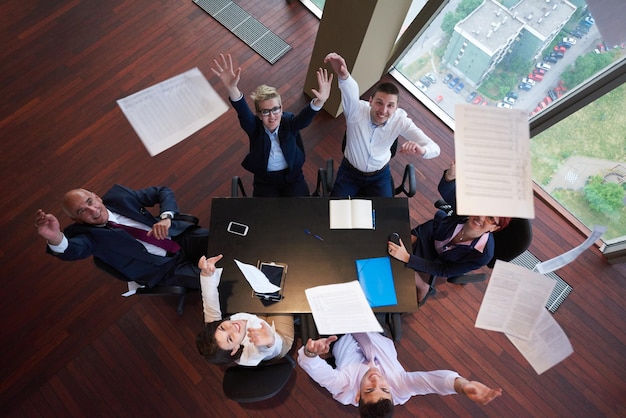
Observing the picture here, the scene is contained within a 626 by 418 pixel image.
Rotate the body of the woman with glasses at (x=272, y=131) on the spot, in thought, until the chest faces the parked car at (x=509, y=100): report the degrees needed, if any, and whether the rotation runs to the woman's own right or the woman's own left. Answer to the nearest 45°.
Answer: approximately 135° to the woman's own left

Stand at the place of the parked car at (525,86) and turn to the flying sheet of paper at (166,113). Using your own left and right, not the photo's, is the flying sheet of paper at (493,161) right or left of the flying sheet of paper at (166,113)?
left

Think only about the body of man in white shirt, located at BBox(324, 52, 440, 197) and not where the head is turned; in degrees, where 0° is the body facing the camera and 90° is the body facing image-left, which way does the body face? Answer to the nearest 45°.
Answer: approximately 0°

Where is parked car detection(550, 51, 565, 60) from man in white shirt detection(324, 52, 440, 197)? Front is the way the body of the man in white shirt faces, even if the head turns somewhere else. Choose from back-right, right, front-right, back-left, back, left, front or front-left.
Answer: back-left

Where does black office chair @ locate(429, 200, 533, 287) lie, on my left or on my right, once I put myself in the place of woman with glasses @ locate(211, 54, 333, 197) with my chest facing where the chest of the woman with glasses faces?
on my left

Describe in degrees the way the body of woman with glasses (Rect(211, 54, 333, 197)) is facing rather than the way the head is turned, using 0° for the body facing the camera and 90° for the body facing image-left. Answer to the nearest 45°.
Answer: approximately 0°

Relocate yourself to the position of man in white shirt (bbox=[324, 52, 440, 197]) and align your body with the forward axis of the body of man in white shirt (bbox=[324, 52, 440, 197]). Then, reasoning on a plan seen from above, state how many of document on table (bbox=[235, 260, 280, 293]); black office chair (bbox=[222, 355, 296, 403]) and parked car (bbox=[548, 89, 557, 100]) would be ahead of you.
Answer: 2

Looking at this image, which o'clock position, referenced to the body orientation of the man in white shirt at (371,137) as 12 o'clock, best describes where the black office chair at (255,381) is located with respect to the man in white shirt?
The black office chair is roughly at 12 o'clock from the man in white shirt.

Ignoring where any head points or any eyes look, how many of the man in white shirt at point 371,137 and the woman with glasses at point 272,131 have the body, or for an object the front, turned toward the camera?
2
